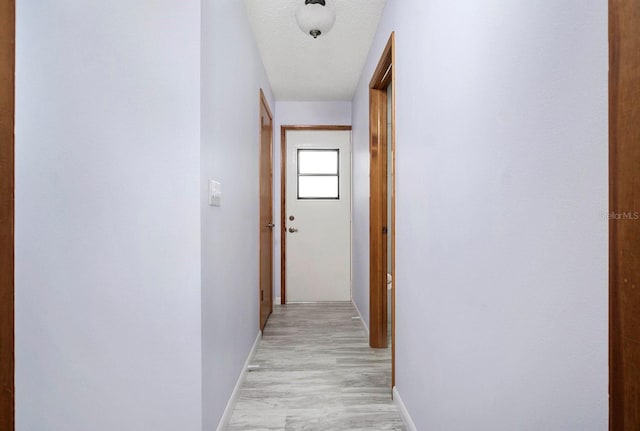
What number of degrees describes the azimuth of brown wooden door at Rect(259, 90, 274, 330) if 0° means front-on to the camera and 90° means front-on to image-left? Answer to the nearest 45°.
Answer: approximately 270°

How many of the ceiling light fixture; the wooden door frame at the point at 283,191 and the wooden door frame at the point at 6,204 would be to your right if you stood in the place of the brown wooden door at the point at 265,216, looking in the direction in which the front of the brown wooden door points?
2

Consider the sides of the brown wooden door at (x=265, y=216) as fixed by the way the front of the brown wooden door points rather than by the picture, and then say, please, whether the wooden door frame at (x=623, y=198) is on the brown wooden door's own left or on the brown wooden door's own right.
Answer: on the brown wooden door's own right

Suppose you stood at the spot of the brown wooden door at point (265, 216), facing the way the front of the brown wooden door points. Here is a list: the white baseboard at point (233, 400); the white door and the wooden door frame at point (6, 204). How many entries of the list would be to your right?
2

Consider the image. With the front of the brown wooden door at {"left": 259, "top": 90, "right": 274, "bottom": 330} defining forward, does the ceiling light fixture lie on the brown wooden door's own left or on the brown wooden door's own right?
on the brown wooden door's own right

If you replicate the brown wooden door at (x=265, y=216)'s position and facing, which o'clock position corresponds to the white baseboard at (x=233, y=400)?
The white baseboard is roughly at 3 o'clock from the brown wooden door.

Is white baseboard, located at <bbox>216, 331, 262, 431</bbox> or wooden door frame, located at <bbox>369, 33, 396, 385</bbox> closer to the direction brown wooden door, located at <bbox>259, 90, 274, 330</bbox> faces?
the wooden door frame

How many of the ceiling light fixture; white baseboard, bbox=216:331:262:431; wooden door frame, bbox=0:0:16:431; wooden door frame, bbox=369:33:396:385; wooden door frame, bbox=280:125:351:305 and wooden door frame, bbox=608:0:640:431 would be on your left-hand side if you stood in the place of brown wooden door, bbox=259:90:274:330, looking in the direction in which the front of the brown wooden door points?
1

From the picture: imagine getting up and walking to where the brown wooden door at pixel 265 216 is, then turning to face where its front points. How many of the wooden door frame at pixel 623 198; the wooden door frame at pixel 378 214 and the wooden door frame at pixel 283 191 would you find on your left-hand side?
1

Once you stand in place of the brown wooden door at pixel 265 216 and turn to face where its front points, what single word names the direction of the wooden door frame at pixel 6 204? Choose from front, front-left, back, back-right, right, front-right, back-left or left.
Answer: right

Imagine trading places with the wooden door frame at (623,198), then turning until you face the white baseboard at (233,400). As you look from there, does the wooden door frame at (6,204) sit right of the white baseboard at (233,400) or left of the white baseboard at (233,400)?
left

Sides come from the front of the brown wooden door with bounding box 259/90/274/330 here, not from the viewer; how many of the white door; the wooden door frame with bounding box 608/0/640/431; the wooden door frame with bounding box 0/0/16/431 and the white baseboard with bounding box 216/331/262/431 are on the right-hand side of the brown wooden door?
3

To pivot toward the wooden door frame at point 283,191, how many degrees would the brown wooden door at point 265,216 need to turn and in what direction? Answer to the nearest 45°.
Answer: approximately 90° to its left

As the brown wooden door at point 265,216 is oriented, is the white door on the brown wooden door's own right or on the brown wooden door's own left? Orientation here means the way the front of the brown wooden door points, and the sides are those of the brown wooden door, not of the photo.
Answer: on the brown wooden door's own left

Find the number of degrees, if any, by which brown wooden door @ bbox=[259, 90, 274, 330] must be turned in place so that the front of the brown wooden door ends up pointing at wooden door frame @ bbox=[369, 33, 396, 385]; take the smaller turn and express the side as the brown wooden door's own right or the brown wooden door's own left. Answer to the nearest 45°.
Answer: approximately 45° to the brown wooden door's own right
